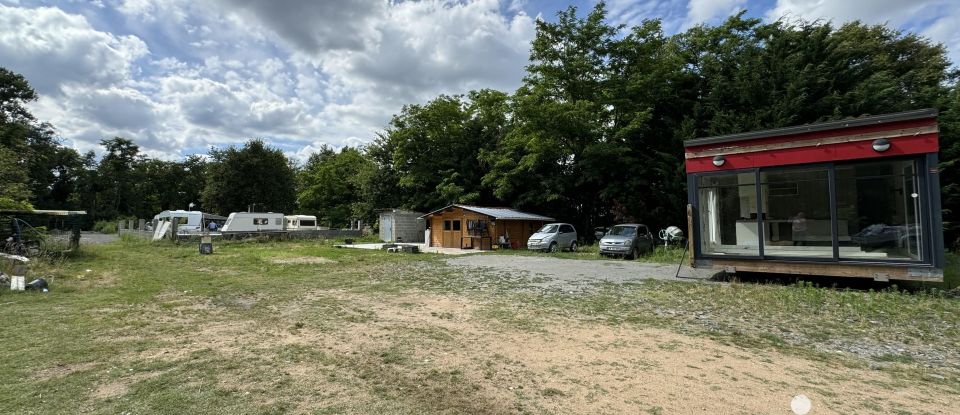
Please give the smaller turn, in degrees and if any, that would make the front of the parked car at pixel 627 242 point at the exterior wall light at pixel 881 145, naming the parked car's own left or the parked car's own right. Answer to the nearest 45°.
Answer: approximately 90° to the parked car's own left

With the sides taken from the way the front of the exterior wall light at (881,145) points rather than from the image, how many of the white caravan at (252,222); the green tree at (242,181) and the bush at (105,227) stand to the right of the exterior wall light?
3

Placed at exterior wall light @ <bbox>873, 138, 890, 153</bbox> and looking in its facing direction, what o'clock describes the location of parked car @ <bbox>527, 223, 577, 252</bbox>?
The parked car is roughly at 4 o'clock from the exterior wall light.

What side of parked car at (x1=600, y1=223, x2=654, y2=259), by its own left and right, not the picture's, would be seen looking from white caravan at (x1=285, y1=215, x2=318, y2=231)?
right

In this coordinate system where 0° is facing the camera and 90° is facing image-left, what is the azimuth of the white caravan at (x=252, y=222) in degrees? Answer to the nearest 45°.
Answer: approximately 90°

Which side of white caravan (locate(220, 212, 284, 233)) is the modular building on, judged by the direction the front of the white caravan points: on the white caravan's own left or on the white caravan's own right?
on the white caravan's own left

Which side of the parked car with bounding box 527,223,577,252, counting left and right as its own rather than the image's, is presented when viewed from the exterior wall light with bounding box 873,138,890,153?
left

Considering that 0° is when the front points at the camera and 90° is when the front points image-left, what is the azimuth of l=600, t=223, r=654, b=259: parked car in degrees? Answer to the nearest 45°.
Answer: approximately 45°

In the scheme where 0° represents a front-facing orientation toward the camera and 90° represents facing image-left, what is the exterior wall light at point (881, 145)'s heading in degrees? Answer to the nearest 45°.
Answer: approximately 0°
